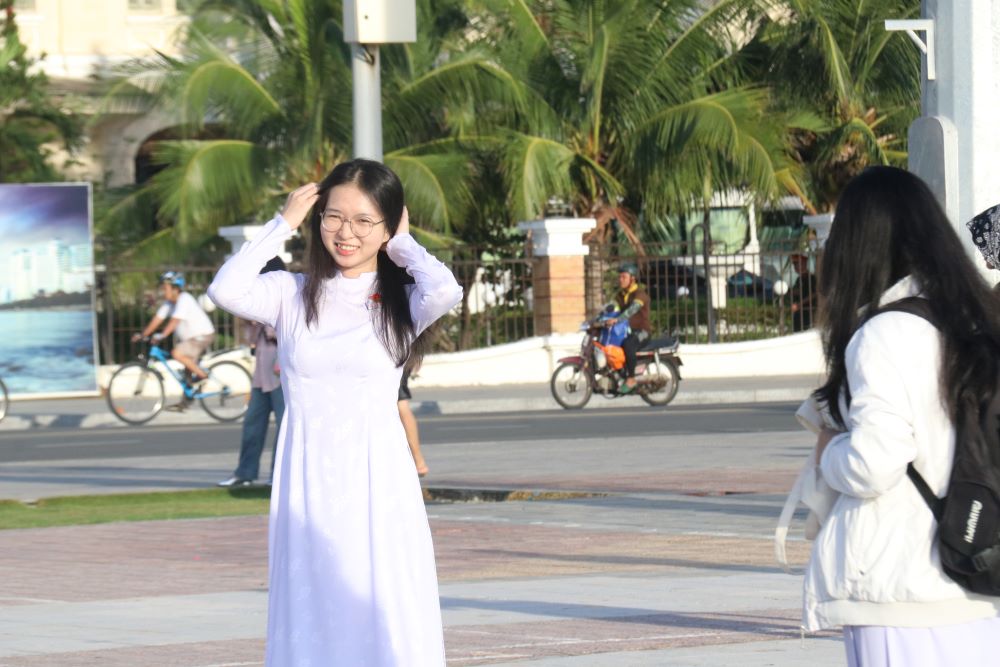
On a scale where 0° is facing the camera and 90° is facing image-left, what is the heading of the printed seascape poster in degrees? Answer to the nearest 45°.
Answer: approximately 0°

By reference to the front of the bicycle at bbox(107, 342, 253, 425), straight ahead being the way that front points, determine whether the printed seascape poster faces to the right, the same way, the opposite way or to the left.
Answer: to the left

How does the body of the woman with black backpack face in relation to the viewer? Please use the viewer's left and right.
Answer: facing to the left of the viewer

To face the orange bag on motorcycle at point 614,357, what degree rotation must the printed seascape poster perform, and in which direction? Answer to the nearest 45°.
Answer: approximately 45° to its left

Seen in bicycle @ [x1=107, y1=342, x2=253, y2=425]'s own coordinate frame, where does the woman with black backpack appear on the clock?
The woman with black backpack is roughly at 9 o'clock from the bicycle.
